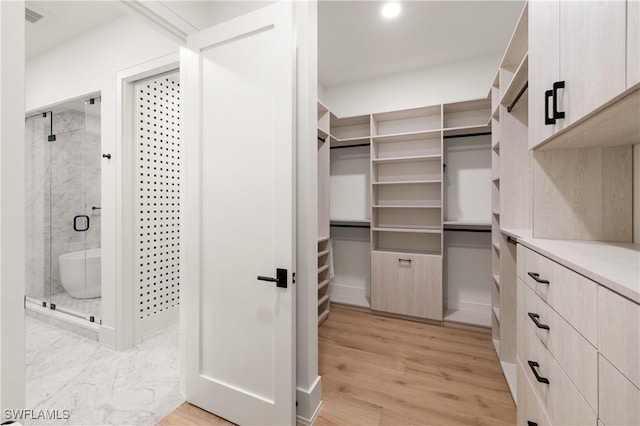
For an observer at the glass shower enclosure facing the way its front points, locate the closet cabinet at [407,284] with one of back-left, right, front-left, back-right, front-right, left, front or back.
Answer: left

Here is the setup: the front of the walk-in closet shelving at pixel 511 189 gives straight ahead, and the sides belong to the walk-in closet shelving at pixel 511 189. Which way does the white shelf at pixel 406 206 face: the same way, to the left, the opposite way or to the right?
to the left

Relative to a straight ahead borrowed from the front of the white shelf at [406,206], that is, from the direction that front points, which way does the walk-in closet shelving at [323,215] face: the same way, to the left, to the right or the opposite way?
to the left

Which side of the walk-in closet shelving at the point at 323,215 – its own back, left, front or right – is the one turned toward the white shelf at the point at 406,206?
front

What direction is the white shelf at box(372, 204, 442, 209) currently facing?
toward the camera

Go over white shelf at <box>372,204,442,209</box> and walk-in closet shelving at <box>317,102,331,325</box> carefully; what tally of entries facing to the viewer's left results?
0

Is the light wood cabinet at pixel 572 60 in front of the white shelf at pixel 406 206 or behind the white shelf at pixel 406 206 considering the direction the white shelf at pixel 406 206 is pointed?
in front

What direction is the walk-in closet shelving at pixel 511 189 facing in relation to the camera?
to the viewer's left

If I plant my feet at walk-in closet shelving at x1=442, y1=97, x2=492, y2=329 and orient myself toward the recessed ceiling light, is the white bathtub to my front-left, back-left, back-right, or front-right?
front-right

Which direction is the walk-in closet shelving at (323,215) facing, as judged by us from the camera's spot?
facing to the right of the viewer

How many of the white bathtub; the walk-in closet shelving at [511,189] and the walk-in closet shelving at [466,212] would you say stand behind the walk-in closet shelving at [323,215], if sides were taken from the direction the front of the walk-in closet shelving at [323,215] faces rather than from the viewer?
1

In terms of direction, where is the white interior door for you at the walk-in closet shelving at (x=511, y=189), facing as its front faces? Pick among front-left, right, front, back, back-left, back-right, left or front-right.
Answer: front-left
